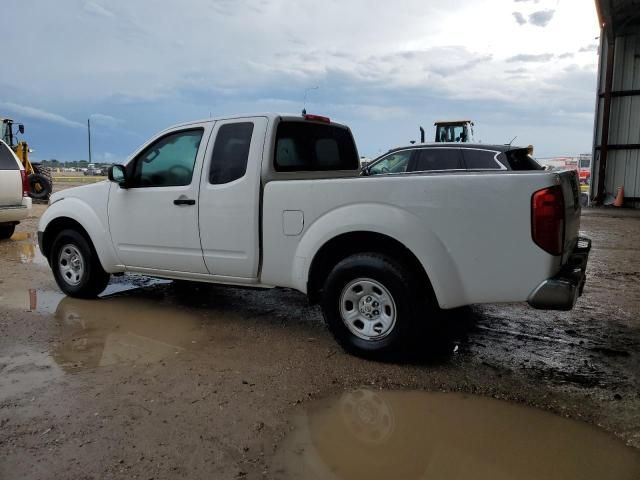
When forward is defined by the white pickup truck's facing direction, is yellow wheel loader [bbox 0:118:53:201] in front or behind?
in front

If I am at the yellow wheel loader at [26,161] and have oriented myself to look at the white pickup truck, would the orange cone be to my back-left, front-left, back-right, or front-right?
front-left

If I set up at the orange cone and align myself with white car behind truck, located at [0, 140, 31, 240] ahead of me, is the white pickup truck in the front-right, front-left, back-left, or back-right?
front-left

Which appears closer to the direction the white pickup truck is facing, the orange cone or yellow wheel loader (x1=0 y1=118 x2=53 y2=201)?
the yellow wheel loader

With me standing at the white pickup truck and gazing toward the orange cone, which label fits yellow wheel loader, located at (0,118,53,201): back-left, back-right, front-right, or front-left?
front-left

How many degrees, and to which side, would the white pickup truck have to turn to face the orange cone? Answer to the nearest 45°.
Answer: approximately 90° to its right

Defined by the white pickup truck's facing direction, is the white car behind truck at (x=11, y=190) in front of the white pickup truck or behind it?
in front

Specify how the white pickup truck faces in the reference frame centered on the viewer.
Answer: facing away from the viewer and to the left of the viewer

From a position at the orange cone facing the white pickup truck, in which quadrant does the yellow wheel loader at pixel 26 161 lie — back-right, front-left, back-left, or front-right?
front-right
